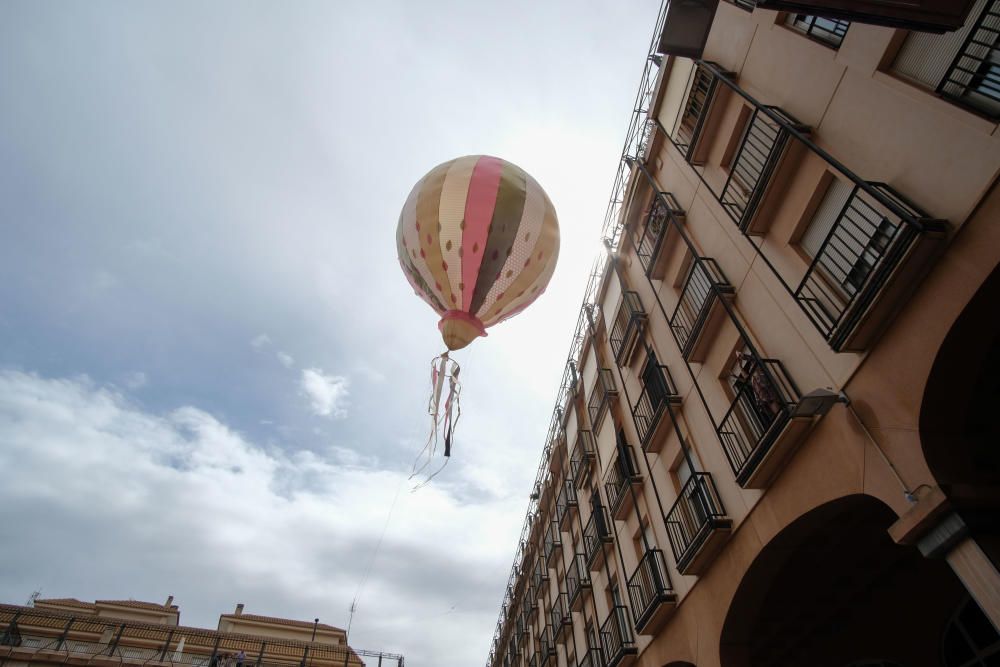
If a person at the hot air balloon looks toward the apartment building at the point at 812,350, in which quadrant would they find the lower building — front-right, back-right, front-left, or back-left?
back-left

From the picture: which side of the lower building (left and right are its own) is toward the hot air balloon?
front

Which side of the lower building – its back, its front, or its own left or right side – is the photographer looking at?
front

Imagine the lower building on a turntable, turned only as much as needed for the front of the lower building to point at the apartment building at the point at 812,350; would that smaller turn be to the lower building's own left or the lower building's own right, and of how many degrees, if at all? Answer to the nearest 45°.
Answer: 0° — it already faces it
